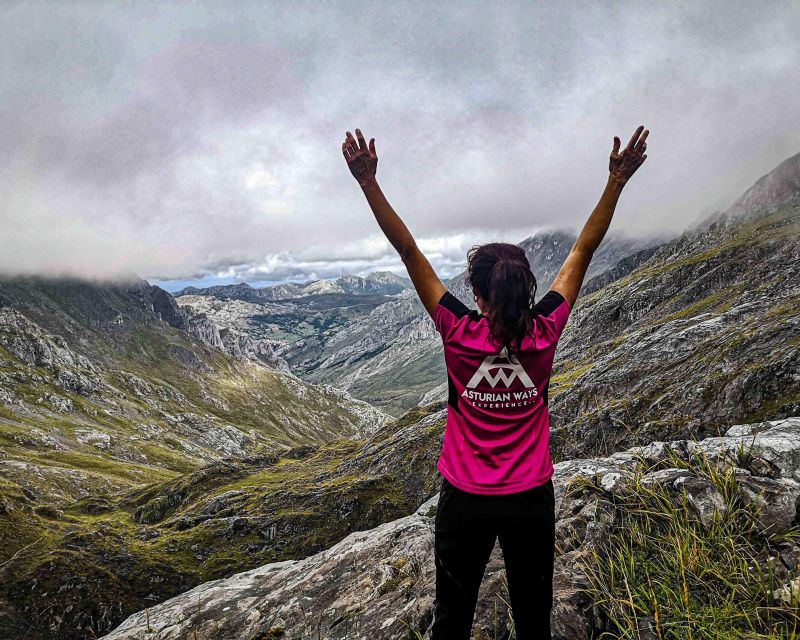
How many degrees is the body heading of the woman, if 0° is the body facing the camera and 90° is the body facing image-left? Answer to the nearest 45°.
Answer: approximately 180°
